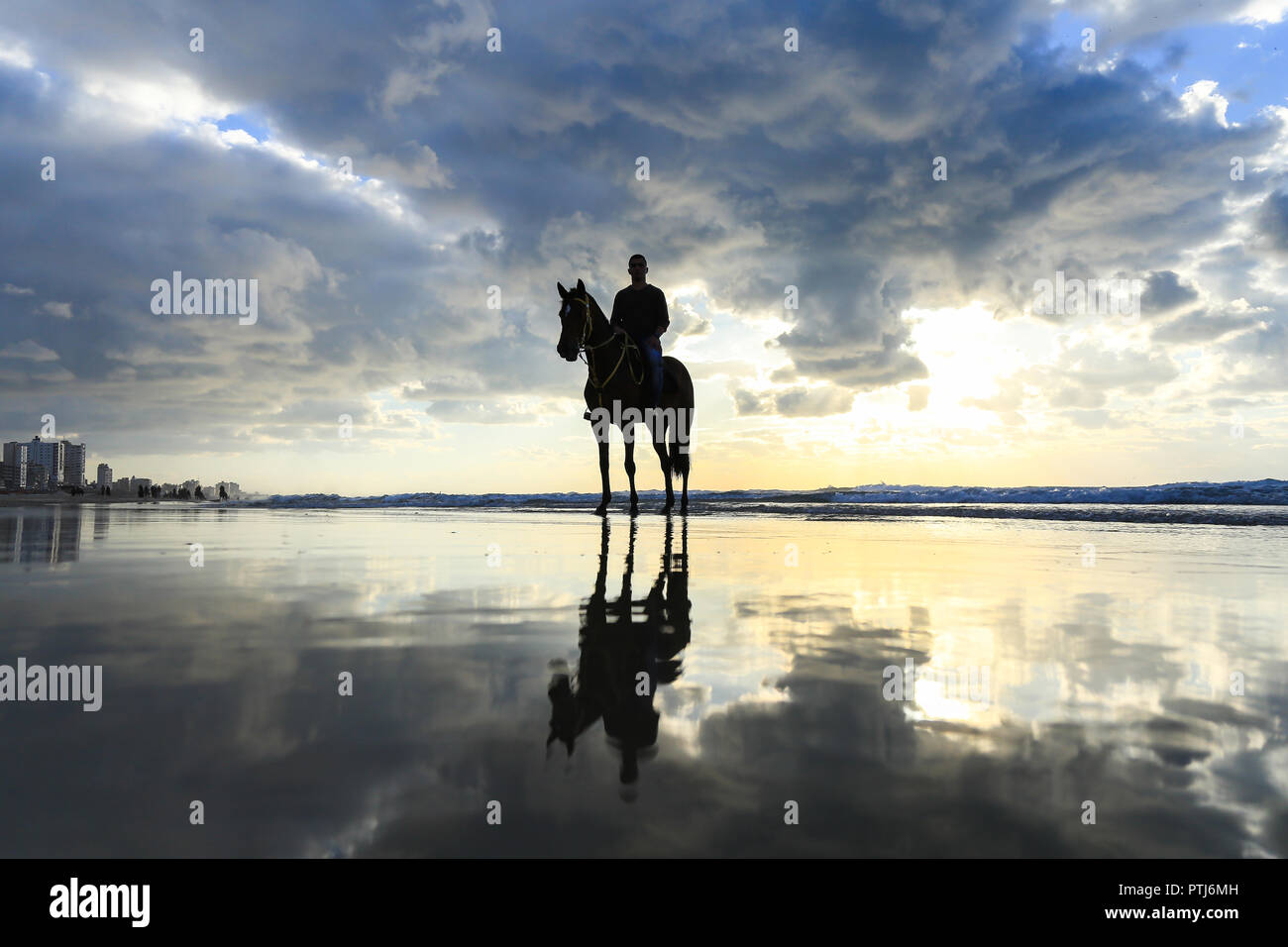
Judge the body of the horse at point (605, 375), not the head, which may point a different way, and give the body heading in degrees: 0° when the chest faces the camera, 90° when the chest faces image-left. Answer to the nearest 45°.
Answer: approximately 45°
